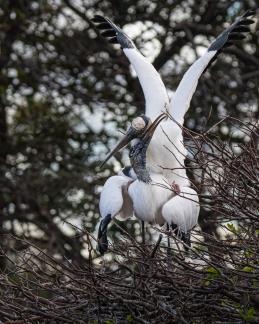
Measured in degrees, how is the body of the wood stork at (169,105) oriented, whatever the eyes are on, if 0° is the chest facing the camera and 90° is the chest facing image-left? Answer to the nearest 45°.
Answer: approximately 45°
